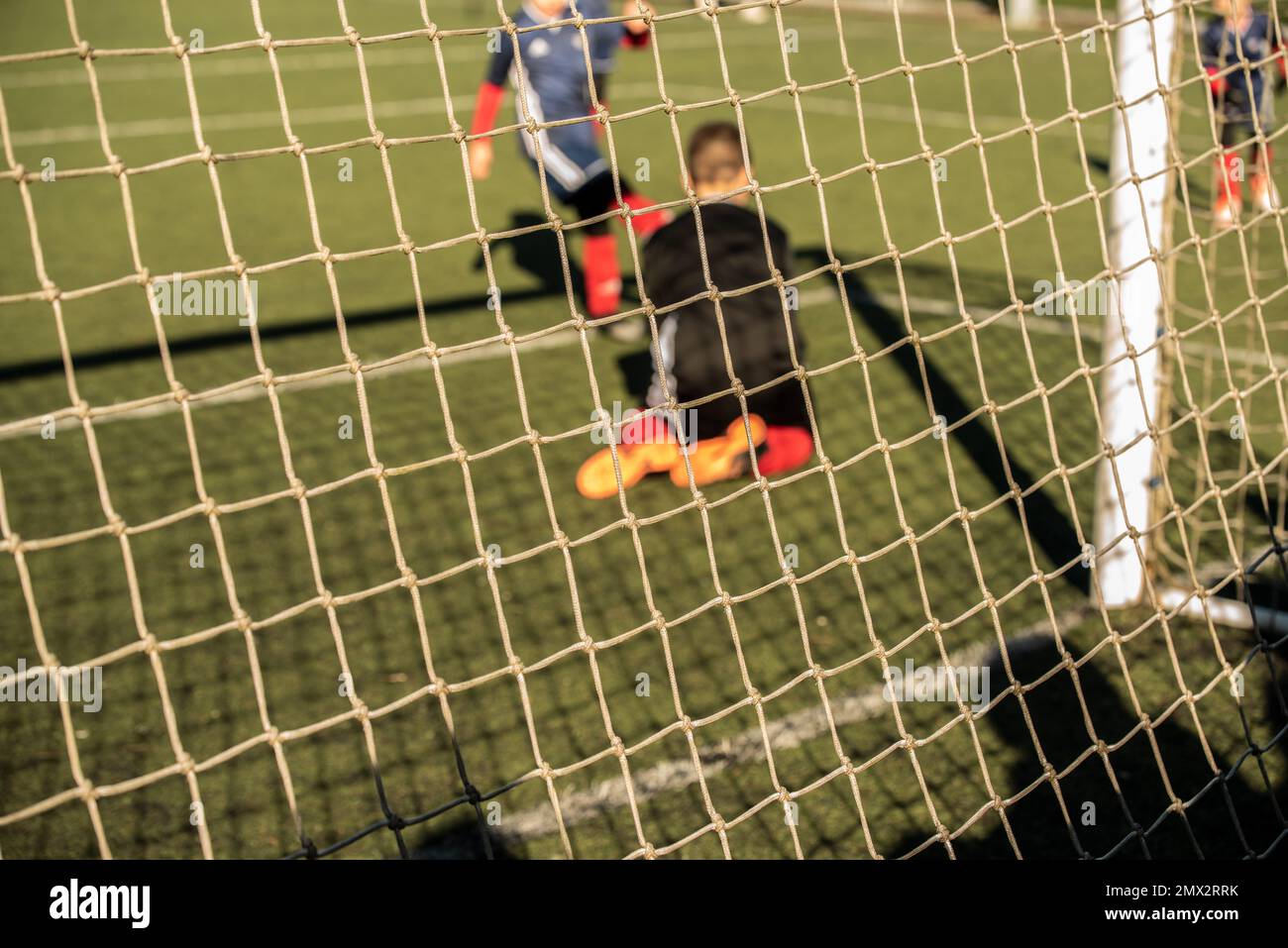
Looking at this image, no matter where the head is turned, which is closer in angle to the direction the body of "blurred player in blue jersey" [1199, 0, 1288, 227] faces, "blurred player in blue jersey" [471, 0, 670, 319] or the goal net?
the goal net

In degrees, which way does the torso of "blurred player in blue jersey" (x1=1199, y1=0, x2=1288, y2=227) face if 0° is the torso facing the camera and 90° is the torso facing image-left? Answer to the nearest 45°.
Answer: approximately 0°

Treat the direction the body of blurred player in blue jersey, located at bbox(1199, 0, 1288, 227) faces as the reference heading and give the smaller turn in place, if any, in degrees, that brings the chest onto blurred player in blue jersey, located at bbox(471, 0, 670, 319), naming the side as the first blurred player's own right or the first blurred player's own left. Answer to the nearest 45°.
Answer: approximately 45° to the first blurred player's own right

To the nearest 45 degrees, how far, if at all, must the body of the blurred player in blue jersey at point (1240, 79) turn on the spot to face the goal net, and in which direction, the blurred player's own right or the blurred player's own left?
0° — they already face it
